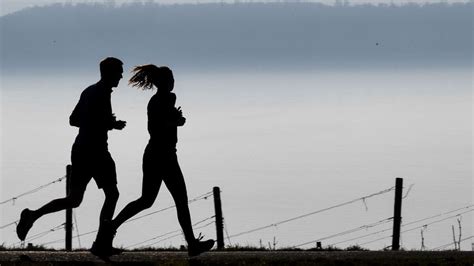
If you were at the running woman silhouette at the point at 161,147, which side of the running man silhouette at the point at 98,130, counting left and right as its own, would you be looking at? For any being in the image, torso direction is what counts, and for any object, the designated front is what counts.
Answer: front

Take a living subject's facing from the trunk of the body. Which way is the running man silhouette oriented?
to the viewer's right

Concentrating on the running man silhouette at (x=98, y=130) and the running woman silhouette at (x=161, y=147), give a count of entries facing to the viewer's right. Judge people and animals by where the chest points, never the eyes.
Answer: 2

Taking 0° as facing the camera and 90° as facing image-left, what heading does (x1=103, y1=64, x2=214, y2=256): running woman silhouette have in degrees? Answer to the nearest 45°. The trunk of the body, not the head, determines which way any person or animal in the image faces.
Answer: approximately 270°

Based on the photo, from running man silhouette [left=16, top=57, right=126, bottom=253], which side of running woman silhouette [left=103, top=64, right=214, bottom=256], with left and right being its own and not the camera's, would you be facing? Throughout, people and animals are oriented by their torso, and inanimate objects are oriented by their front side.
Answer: back
